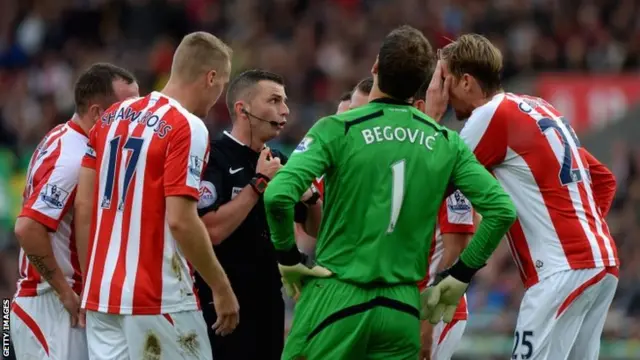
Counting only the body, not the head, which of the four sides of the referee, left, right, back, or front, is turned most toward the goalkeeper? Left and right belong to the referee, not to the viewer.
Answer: front

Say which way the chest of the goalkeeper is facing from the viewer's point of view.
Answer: away from the camera

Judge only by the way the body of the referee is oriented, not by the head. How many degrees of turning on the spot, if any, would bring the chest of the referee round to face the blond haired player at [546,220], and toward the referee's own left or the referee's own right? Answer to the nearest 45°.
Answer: approximately 45° to the referee's own left

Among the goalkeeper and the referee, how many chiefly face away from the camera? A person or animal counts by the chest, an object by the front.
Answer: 1

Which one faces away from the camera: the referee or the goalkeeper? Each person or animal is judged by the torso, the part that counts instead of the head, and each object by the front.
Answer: the goalkeeper

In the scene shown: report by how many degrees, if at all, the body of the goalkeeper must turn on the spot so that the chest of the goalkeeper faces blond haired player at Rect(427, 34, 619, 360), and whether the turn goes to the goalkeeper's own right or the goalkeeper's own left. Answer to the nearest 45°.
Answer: approximately 45° to the goalkeeper's own right

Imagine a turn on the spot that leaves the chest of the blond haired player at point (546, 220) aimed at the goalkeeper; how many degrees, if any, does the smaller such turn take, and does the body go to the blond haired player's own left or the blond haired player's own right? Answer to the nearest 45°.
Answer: approximately 90° to the blond haired player's own left

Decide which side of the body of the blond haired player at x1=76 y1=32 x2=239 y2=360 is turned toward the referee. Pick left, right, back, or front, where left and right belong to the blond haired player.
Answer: front

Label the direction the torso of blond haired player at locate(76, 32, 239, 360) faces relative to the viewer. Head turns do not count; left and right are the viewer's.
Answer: facing away from the viewer and to the right of the viewer

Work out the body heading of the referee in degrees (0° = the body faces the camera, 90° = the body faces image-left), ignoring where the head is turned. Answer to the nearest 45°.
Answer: approximately 315°

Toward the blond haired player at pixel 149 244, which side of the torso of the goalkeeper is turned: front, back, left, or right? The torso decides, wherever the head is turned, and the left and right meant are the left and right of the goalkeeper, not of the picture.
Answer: left

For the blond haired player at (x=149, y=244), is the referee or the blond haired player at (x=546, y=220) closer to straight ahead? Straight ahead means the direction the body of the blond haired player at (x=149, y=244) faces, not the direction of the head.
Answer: the referee

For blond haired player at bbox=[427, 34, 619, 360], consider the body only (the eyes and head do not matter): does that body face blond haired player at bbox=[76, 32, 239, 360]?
no

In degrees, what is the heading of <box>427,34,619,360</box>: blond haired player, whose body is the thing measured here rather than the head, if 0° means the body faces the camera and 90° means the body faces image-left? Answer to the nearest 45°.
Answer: approximately 135°

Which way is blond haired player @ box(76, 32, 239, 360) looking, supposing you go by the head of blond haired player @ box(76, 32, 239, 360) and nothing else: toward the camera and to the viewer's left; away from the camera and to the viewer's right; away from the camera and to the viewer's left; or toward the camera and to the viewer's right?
away from the camera and to the viewer's right
